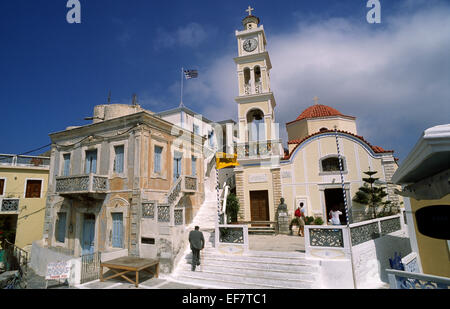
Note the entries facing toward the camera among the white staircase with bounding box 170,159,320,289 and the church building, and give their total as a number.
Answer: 2

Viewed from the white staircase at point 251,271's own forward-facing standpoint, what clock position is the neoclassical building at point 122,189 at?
The neoclassical building is roughly at 4 o'clock from the white staircase.

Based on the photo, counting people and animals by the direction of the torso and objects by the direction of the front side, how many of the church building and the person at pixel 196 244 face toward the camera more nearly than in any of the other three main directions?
1

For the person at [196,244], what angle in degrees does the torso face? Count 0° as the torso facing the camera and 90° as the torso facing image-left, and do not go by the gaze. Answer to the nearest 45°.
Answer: approximately 180°

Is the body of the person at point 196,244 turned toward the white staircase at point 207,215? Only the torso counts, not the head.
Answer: yes

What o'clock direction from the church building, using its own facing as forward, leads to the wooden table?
The wooden table is roughly at 1 o'clock from the church building.

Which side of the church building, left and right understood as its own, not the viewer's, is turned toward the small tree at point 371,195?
left

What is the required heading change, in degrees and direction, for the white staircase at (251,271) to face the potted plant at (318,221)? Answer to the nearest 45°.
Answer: approximately 135° to its left

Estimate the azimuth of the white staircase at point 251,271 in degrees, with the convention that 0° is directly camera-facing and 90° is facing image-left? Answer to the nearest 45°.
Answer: approximately 0°
